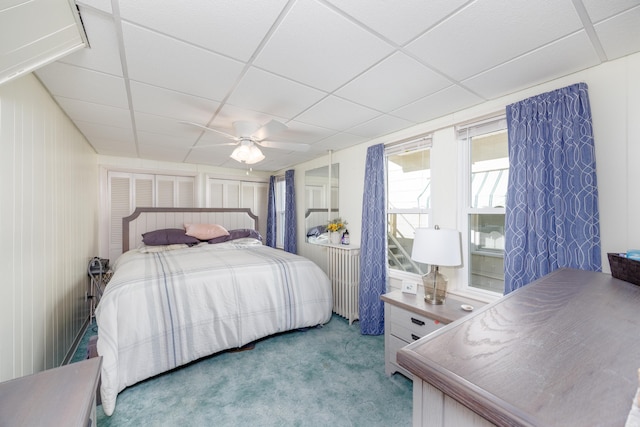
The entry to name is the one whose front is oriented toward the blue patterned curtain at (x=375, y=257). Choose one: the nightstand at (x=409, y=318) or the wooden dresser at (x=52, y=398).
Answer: the wooden dresser

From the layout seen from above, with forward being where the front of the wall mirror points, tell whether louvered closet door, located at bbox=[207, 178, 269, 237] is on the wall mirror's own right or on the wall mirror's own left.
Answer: on the wall mirror's own right

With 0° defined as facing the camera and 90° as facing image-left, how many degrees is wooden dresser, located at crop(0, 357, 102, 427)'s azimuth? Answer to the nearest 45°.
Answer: approximately 270°

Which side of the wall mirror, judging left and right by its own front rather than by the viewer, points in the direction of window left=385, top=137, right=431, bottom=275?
left

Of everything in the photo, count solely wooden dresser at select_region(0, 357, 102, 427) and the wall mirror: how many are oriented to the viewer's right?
1

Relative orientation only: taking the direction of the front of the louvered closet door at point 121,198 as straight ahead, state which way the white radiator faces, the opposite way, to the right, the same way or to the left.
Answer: to the right
